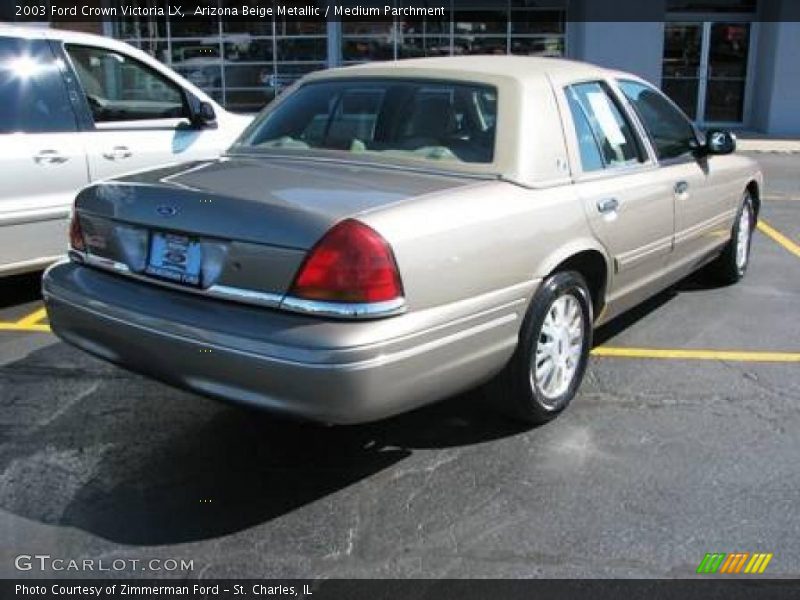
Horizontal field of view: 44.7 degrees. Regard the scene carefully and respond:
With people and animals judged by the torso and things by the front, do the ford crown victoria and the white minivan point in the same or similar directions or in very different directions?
same or similar directions

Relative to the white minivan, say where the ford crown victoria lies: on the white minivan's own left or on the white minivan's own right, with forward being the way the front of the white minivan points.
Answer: on the white minivan's own right

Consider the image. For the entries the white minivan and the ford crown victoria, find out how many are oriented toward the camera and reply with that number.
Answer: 0

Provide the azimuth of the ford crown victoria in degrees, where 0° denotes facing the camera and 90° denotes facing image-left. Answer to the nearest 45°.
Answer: approximately 225°

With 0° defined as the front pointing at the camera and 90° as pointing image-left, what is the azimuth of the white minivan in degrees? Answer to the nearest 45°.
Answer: approximately 225°

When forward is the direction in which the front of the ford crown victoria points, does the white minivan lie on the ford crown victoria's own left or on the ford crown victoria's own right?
on the ford crown victoria's own left
